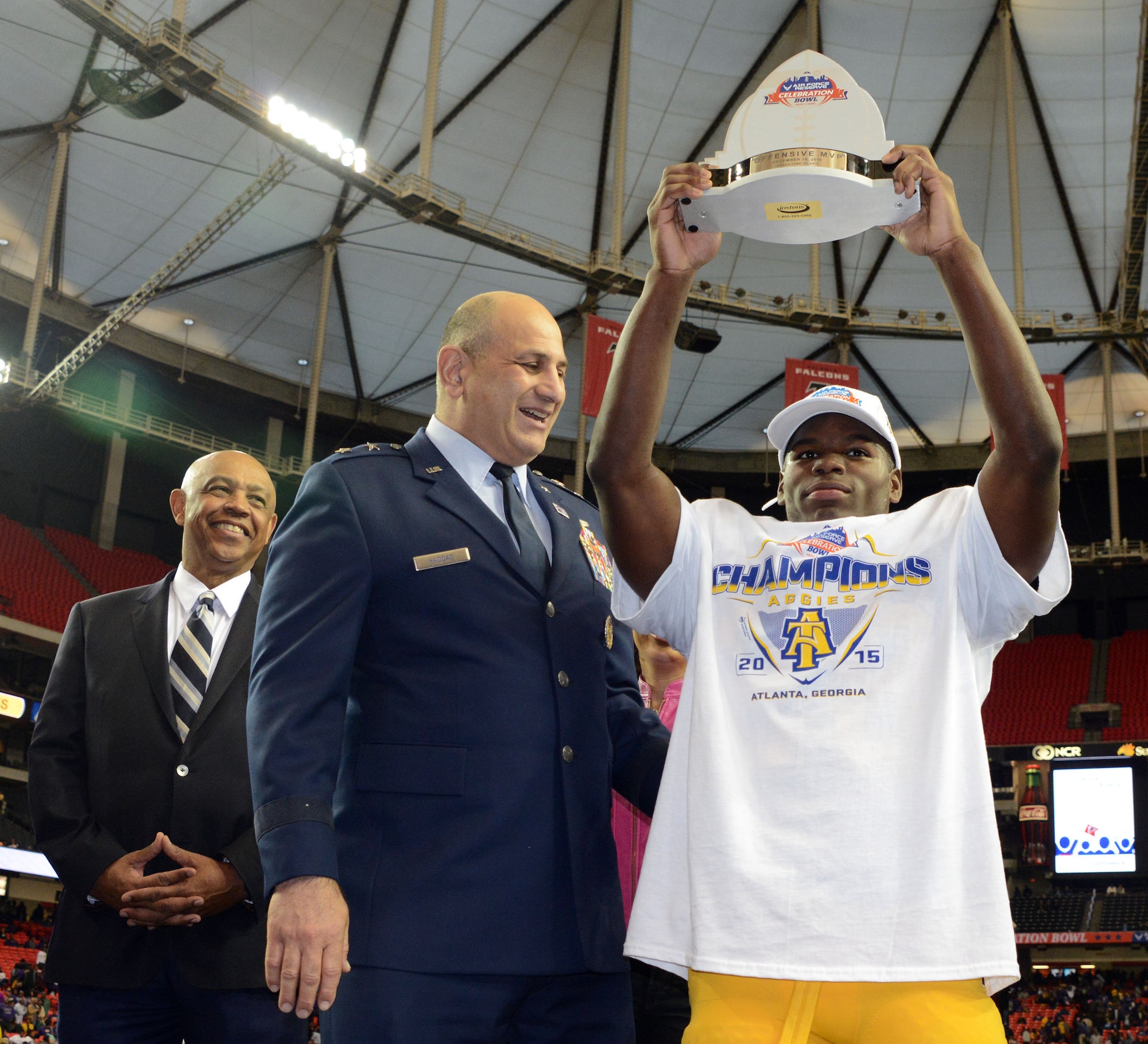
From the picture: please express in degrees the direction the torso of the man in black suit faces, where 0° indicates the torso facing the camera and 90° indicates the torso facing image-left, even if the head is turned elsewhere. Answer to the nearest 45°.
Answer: approximately 315°

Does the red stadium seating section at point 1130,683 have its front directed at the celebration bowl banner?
yes

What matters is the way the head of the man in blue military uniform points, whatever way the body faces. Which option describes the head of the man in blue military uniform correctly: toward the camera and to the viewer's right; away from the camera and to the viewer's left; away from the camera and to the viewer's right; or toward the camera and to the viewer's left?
toward the camera and to the viewer's right

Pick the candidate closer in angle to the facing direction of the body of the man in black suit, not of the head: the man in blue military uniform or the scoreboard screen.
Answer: the man in blue military uniform

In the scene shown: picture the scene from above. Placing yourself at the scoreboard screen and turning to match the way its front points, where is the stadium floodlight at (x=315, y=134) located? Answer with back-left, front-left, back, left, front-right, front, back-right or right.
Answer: front-right

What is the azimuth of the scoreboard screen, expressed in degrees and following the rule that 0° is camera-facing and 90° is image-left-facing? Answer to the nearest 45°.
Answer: approximately 0°

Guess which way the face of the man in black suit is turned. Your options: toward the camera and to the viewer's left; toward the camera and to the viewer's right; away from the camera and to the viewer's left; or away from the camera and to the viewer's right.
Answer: toward the camera and to the viewer's right

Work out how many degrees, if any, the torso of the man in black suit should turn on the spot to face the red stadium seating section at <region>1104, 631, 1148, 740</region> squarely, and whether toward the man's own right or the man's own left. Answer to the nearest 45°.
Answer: approximately 90° to the man's own left

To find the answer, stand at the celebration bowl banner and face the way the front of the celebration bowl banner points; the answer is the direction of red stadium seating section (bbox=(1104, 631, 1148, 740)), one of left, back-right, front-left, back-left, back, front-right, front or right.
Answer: back

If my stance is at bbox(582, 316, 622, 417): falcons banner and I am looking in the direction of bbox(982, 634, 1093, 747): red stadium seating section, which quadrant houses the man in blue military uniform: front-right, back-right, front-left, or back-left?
back-right
